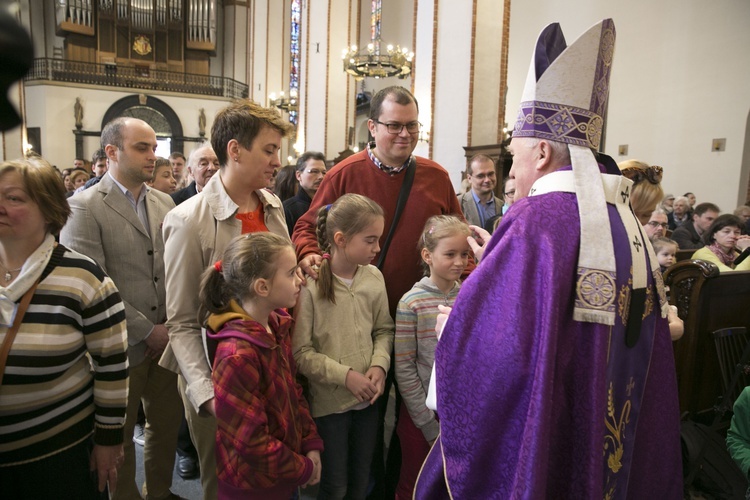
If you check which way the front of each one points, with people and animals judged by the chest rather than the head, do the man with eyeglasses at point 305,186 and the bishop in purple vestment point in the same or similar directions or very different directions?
very different directions

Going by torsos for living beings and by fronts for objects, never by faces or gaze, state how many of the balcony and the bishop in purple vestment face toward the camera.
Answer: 1

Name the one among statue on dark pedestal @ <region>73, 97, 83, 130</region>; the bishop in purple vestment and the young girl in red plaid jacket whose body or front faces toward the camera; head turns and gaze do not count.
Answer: the statue on dark pedestal

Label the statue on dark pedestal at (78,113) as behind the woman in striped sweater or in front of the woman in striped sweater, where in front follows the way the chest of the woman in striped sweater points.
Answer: behind

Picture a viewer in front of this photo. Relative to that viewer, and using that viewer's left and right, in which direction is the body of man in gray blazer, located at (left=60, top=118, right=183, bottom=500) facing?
facing the viewer and to the right of the viewer

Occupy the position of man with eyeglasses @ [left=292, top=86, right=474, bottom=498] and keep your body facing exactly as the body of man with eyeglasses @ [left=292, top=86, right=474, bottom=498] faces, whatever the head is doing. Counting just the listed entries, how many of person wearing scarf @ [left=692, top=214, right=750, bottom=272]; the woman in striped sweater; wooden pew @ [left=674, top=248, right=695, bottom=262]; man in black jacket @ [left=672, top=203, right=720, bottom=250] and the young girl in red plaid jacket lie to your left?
3

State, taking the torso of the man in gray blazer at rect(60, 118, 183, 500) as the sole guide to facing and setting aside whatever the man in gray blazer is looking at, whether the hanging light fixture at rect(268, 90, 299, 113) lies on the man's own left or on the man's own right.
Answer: on the man's own left

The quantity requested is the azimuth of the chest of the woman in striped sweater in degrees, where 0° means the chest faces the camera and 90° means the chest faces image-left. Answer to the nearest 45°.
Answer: approximately 45°

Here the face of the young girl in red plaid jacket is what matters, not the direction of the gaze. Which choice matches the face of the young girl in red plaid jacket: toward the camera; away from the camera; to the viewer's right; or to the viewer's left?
to the viewer's right

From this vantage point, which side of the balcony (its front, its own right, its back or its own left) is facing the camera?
front

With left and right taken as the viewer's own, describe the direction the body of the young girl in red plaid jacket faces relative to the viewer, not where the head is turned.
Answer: facing to the right of the viewer

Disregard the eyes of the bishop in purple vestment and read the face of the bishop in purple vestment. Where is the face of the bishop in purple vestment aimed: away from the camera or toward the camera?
away from the camera

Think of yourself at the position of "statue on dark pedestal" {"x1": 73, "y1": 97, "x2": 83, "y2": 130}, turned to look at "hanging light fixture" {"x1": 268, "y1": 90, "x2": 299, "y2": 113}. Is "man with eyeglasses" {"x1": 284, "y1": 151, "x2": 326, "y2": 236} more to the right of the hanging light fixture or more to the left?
right

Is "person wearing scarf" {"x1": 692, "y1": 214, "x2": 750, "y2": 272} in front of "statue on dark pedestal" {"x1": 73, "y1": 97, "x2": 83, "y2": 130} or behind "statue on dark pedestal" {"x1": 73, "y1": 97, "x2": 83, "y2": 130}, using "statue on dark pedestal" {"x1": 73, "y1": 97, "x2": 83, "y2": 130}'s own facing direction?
in front

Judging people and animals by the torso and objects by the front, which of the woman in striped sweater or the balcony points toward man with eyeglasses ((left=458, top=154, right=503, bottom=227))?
the balcony
